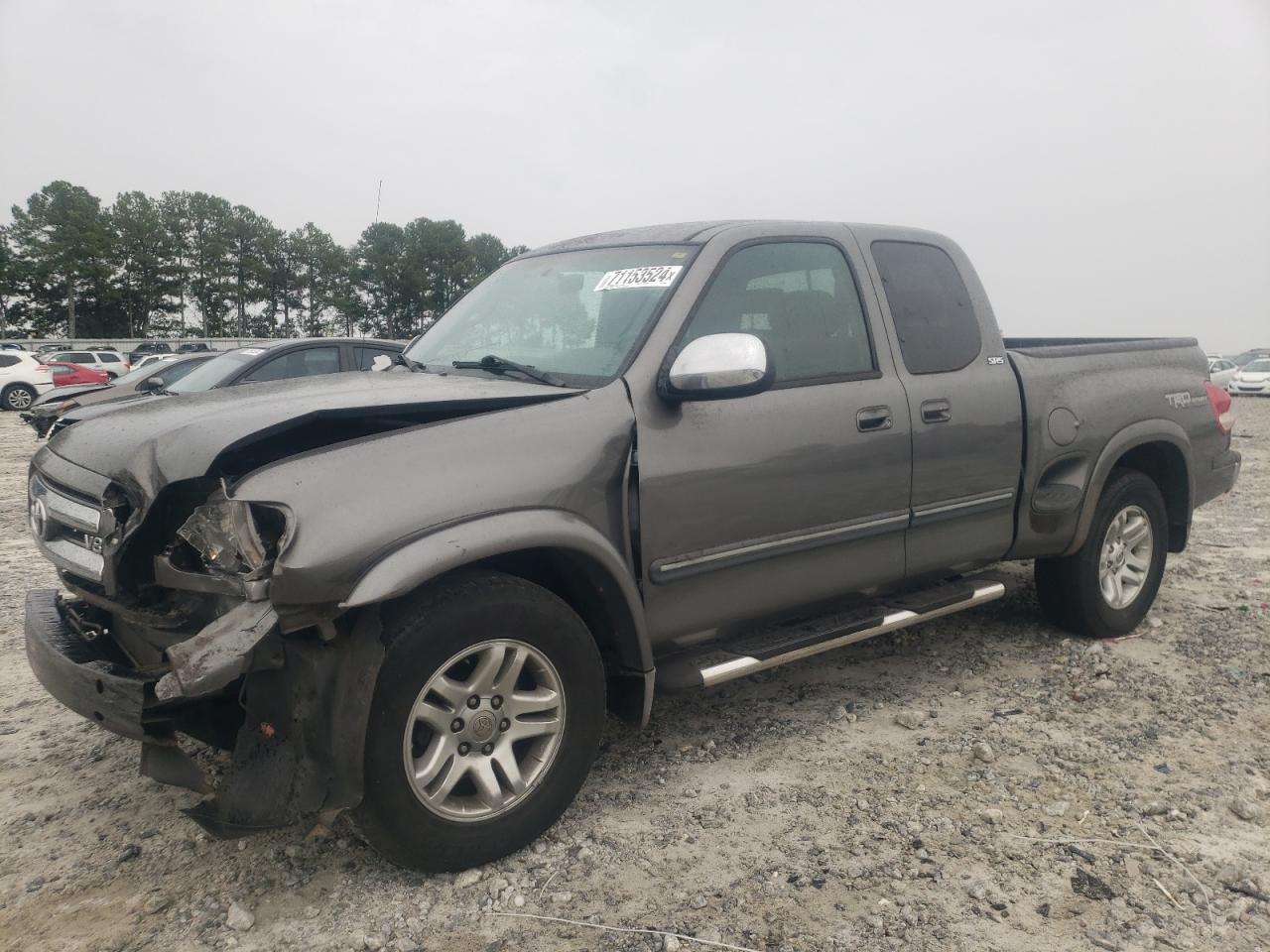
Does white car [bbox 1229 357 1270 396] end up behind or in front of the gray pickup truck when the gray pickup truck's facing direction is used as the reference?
behind

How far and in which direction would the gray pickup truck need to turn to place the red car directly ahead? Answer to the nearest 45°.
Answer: approximately 90° to its right

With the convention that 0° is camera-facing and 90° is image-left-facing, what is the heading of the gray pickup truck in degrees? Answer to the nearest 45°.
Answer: approximately 45°

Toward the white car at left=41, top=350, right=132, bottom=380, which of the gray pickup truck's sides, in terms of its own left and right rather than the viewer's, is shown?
right

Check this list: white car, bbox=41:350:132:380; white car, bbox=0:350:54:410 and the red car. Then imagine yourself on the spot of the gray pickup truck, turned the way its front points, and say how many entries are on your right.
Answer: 3

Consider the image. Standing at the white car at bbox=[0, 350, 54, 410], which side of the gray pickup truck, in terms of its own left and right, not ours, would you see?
right

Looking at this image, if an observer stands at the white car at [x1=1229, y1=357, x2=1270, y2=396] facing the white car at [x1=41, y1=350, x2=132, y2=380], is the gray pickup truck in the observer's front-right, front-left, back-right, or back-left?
front-left

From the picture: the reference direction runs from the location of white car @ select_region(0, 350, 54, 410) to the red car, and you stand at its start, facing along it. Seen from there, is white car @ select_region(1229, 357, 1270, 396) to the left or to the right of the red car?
right
